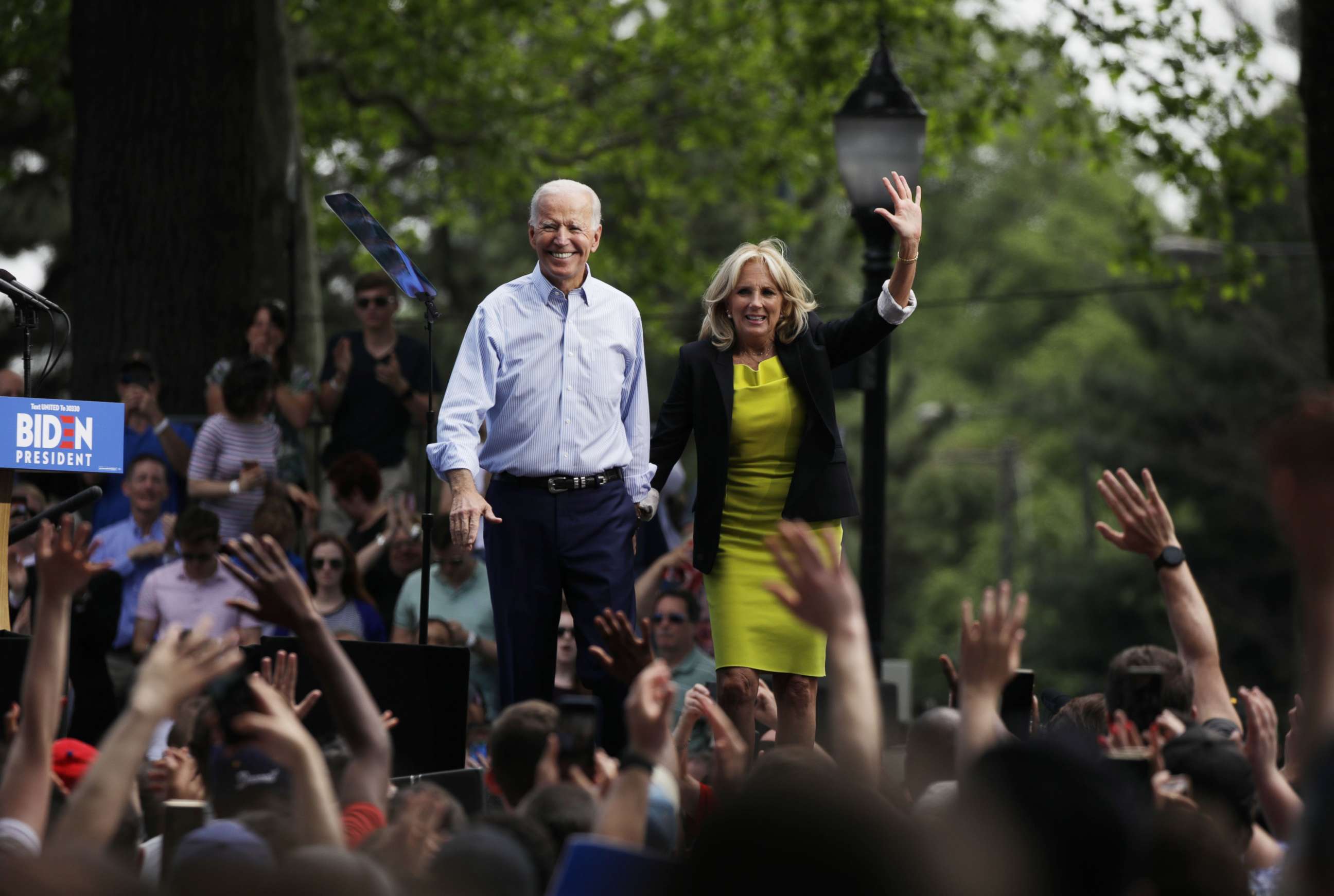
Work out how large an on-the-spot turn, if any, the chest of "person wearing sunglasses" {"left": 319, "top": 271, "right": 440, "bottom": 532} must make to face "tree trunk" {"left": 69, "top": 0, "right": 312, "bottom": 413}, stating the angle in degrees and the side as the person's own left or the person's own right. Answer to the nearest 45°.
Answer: approximately 135° to the person's own right

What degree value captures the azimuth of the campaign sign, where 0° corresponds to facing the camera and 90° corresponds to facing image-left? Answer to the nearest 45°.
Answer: approximately 0°

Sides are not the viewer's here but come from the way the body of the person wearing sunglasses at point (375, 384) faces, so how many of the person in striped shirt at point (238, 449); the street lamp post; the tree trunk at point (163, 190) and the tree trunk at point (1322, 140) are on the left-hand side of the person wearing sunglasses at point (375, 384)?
2

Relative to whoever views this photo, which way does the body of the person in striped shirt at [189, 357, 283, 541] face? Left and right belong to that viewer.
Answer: facing the viewer and to the right of the viewer

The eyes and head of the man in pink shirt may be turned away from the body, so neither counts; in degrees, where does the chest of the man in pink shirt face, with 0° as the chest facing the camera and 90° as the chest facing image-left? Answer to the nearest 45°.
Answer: approximately 0°
